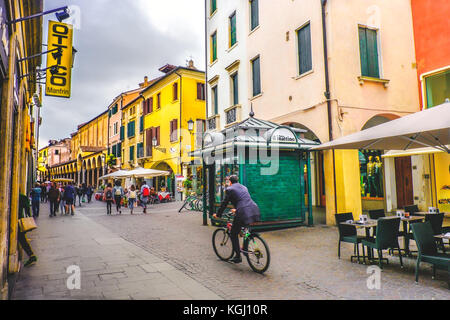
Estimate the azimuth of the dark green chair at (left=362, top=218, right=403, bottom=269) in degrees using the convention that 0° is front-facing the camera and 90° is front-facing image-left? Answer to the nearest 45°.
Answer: approximately 135°

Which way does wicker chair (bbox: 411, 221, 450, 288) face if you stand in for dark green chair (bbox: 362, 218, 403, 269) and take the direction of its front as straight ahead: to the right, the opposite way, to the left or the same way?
the opposite way

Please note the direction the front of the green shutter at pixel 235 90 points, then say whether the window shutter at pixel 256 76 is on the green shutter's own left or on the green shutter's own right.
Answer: on the green shutter's own left

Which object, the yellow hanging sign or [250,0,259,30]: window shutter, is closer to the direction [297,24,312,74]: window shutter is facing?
the yellow hanging sign

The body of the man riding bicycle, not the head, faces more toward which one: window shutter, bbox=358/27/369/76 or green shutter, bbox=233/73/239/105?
the green shutter
